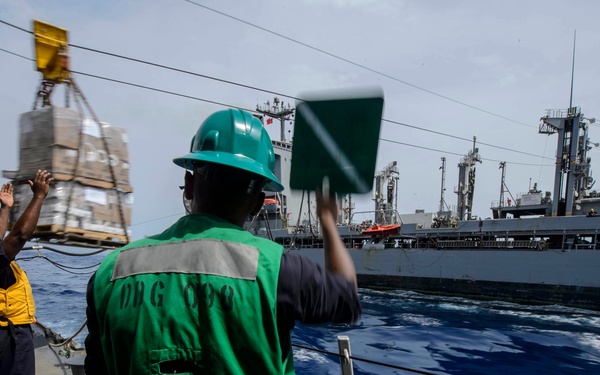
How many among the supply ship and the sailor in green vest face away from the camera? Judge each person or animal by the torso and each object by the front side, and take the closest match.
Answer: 1

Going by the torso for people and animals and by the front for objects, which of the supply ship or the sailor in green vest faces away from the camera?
the sailor in green vest

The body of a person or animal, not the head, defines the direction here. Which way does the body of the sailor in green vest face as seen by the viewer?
away from the camera
